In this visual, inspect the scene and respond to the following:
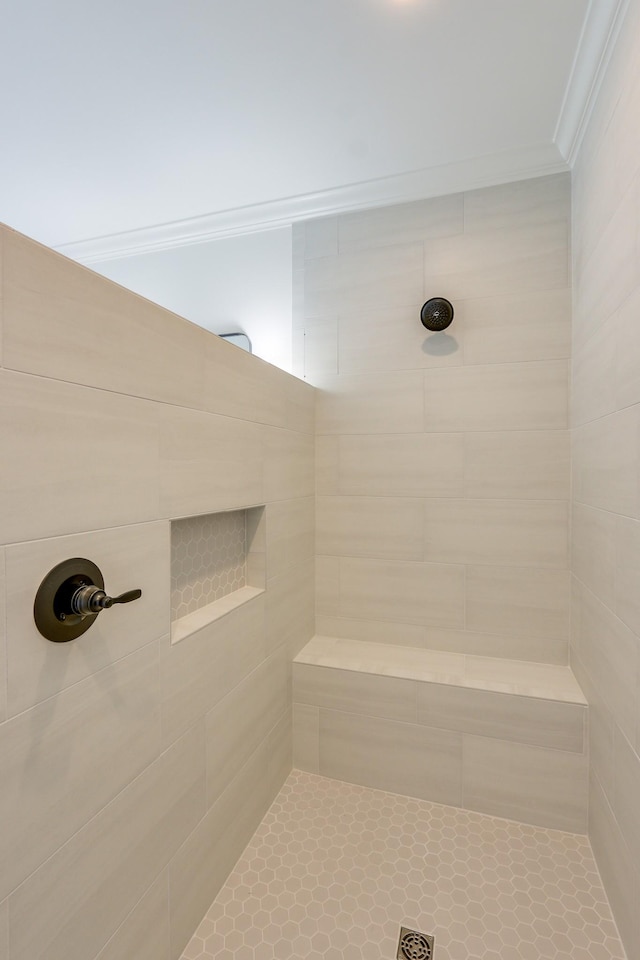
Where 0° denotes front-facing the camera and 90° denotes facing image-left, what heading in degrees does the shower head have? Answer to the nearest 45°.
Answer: approximately 0°
